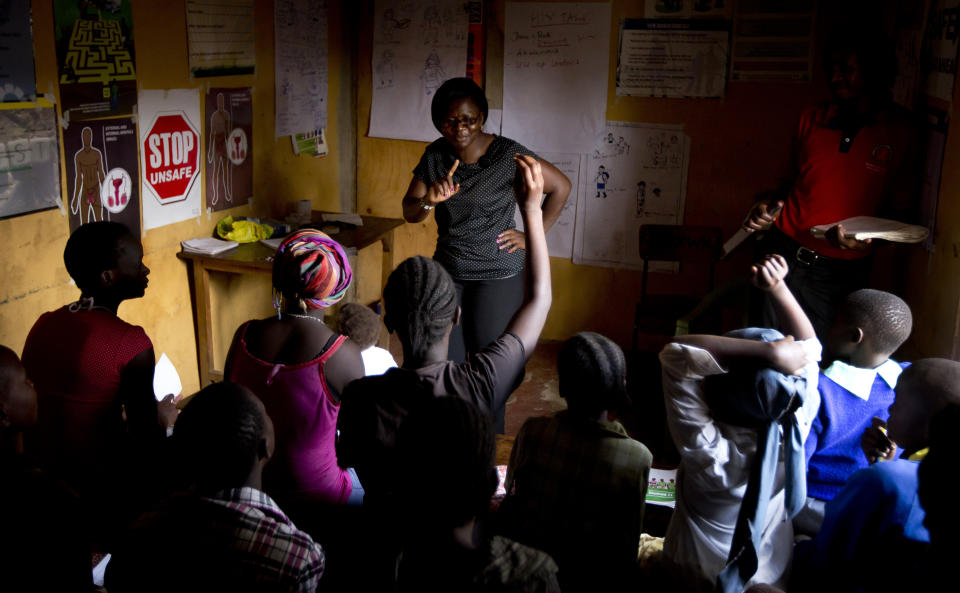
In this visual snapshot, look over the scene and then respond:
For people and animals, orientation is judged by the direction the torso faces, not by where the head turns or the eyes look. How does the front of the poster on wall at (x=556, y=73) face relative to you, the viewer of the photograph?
facing the viewer

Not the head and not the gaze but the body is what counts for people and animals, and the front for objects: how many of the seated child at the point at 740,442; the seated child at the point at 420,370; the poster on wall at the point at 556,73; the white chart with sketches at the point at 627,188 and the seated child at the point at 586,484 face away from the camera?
3

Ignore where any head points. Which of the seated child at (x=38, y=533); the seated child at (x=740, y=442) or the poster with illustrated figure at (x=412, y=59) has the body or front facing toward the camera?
the poster with illustrated figure

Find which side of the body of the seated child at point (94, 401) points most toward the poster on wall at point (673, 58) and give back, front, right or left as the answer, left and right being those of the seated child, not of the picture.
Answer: front

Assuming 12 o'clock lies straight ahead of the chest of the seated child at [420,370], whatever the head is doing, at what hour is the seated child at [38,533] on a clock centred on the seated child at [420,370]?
the seated child at [38,533] is roughly at 8 o'clock from the seated child at [420,370].

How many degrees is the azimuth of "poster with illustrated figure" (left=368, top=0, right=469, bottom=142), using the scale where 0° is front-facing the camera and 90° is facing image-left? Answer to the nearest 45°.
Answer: approximately 0°

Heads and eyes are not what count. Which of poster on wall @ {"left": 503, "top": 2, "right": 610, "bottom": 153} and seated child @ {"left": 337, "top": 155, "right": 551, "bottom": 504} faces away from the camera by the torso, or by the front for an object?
the seated child

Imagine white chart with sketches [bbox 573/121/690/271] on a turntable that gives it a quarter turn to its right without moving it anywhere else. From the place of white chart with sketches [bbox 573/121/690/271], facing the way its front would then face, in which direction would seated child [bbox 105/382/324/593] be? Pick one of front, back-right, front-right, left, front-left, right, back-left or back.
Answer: left

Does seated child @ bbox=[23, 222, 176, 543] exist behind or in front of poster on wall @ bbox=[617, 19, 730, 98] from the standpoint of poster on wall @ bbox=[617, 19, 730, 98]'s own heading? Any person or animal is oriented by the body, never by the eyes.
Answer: in front

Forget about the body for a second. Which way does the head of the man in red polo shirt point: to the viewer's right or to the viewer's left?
to the viewer's left

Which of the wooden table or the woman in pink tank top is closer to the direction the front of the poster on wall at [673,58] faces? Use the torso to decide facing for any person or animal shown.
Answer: the woman in pink tank top

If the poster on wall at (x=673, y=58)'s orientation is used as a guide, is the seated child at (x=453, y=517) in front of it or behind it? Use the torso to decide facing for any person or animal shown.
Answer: in front

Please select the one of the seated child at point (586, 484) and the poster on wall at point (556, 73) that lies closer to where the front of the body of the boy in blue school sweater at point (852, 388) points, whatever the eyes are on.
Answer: the poster on wall

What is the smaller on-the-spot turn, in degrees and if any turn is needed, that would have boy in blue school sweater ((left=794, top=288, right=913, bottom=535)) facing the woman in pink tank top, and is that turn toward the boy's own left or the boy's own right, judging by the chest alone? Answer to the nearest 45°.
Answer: approximately 90° to the boy's own left

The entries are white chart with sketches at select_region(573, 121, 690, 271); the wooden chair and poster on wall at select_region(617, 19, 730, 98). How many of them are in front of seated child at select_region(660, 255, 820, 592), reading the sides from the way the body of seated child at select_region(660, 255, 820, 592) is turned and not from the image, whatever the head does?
3

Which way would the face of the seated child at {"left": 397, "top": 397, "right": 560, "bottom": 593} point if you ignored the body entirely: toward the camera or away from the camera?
away from the camera

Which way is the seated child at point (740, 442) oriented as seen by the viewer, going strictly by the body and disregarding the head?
away from the camera

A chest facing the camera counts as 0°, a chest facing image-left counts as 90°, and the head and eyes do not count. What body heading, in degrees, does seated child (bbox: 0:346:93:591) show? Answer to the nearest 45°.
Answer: approximately 225°

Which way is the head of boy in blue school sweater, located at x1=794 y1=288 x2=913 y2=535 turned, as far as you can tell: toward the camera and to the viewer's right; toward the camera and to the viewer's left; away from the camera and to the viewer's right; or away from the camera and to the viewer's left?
away from the camera and to the viewer's left

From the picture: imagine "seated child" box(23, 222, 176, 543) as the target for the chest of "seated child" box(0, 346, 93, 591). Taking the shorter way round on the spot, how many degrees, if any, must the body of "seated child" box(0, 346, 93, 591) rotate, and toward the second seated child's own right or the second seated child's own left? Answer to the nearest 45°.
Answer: approximately 45° to the second seated child's own left

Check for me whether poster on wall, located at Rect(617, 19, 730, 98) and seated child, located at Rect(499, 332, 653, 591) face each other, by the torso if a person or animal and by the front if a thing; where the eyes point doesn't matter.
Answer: yes
